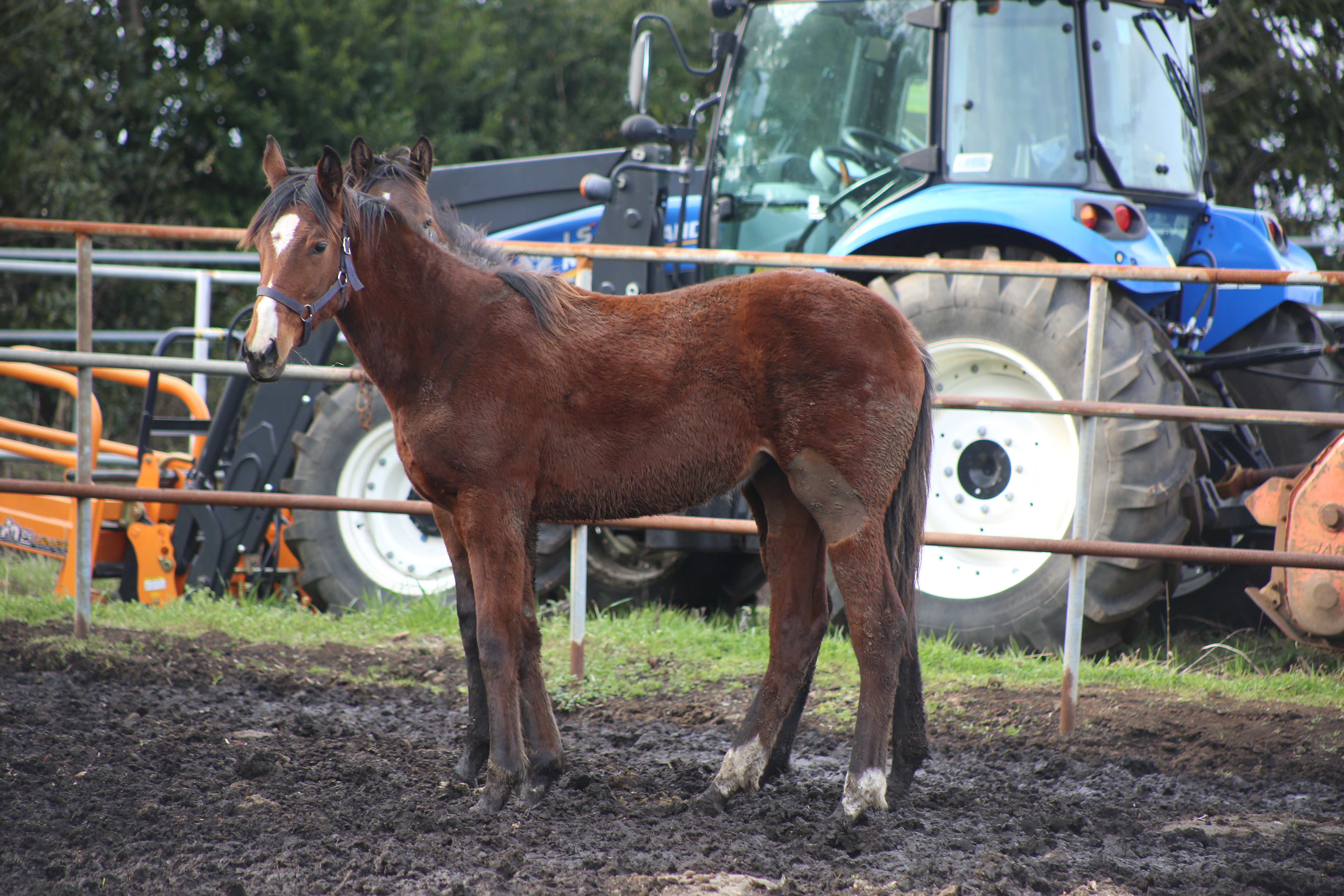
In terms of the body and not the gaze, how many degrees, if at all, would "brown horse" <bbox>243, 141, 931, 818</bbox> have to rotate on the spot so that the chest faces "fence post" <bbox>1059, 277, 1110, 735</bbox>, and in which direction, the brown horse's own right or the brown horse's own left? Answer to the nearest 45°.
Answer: approximately 135° to the brown horse's own right

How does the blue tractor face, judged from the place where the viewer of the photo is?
facing away from the viewer and to the left of the viewer

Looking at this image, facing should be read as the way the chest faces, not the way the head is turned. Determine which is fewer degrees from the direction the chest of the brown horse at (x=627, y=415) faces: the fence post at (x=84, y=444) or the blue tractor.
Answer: the fence post

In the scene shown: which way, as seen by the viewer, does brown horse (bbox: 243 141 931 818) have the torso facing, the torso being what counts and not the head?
to the viewer's left
